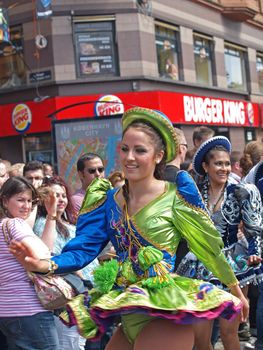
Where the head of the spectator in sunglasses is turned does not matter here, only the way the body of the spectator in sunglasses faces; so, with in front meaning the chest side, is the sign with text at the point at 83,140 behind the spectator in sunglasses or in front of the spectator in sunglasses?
behind

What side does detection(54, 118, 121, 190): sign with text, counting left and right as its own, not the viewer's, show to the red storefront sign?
back

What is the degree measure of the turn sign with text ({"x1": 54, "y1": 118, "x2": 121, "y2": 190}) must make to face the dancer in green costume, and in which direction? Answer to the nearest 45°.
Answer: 0° — it already faces them

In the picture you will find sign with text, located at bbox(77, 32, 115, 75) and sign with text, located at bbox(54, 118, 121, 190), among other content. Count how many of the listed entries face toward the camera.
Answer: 2

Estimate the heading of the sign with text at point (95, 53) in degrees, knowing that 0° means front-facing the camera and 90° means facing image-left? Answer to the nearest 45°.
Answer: approximately 0°

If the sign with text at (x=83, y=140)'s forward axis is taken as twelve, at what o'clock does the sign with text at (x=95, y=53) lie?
the sign with text at (x=95, y=53) is roughly at 6 o'clock from the sign with text at (x=83, y=140).

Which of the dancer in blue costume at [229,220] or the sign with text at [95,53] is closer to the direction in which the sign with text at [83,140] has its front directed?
the dancer in blue costume

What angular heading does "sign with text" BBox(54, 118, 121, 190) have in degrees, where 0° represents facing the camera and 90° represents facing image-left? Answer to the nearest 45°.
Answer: approximately 0°

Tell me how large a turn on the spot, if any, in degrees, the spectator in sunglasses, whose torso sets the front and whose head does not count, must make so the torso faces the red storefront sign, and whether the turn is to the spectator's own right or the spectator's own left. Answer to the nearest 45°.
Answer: approximately 135° to the spectator's own left
